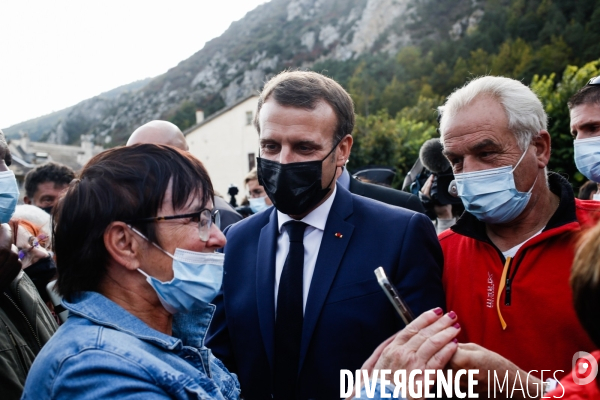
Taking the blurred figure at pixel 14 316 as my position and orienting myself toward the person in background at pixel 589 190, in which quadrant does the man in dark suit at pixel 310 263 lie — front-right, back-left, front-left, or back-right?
front-right

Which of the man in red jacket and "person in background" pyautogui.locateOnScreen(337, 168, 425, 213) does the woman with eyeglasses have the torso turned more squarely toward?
the man in red jacket

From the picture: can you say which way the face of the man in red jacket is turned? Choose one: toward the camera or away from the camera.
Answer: toward the camera

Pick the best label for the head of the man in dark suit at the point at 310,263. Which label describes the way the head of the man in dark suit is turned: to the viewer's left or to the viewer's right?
to the viewer's left

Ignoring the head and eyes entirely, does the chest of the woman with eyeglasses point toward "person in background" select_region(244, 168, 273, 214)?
no

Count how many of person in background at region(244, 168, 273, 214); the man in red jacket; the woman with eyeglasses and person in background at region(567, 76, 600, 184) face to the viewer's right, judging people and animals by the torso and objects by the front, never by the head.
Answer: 1

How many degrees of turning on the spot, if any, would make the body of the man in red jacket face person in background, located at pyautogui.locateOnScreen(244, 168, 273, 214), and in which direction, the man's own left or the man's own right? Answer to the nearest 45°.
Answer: approximately 90° to the man's own right

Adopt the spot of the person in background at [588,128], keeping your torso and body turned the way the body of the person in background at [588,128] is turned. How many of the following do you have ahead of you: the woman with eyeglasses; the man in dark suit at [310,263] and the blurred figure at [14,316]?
3

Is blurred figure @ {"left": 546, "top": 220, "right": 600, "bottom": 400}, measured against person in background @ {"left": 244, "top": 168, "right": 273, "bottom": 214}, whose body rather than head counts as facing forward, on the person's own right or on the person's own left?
on the person's own left

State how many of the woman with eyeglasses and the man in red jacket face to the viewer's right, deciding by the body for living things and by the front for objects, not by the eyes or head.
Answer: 1

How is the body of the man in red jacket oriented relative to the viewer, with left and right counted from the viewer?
facing the viewer and to the left of the viewer

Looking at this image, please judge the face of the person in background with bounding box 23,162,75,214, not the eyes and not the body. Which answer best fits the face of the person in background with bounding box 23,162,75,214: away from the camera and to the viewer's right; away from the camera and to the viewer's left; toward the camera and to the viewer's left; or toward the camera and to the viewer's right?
toward the camera and to the viewer's right

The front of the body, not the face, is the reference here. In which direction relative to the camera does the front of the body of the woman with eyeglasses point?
to the viewer's right

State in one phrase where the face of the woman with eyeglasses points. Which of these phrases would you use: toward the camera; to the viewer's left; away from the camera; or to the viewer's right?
to the viewer's right
